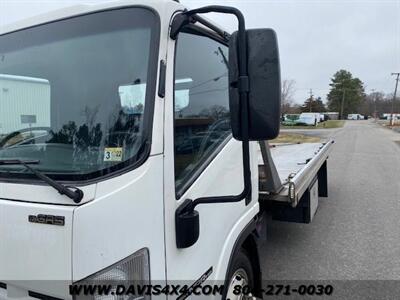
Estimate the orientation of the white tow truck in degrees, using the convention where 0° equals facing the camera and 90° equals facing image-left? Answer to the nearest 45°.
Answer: approximately 45°
